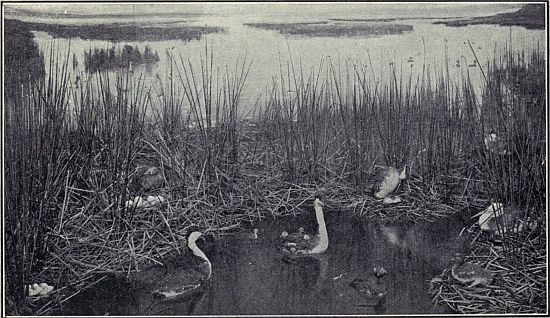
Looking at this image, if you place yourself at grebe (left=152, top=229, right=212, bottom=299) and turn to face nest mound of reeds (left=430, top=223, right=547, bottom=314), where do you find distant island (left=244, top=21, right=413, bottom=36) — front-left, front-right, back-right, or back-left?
front-left

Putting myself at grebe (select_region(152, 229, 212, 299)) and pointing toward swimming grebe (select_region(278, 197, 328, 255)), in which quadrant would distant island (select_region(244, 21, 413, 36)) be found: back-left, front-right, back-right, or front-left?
front-left

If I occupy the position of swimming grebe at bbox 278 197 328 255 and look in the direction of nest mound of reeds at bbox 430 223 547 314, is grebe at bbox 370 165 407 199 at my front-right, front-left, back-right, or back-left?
front-left

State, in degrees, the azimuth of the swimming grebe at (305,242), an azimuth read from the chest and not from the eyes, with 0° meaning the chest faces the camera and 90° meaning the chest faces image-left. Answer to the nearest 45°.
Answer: approximately 270°
